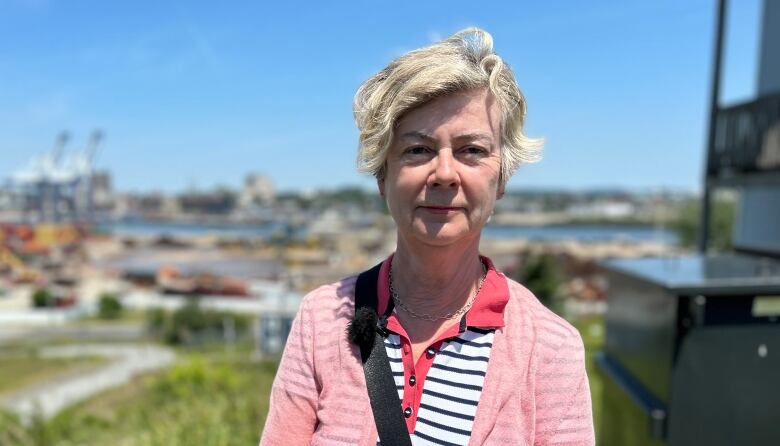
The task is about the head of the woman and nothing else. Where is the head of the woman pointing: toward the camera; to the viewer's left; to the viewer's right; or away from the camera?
toward the camera

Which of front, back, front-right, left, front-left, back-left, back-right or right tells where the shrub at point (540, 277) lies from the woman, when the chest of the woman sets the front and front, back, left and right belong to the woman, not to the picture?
back

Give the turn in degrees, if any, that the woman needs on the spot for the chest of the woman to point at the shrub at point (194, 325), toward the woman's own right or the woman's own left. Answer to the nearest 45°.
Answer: approximately 180°

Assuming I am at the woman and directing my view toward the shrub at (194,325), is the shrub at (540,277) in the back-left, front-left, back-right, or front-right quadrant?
front-right

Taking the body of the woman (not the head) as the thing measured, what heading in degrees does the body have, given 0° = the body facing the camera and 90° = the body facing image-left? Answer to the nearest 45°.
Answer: approximately 0°
